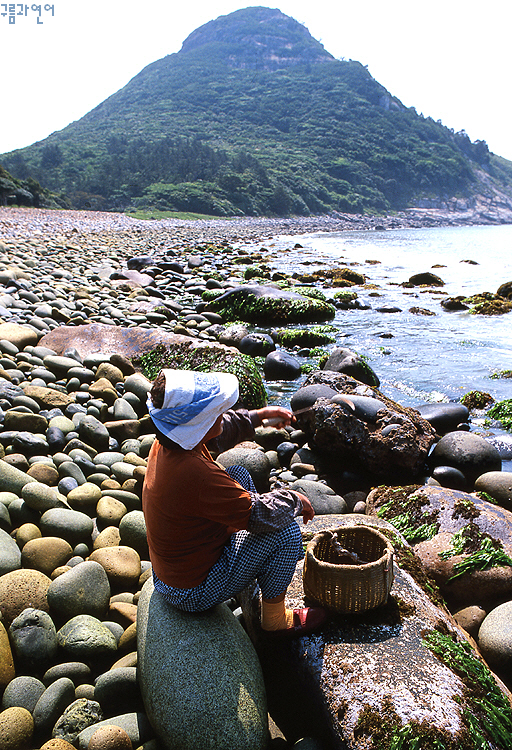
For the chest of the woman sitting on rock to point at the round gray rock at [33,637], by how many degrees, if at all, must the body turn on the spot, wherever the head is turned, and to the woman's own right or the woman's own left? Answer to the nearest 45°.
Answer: approximately 135° to the woman's own left

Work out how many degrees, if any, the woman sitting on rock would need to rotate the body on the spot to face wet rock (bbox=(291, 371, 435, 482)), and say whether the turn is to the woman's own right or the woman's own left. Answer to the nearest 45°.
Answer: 0° — they already face it

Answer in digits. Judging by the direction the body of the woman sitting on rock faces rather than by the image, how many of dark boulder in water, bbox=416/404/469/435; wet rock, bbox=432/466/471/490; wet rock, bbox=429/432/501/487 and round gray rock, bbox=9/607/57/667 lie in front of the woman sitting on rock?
3

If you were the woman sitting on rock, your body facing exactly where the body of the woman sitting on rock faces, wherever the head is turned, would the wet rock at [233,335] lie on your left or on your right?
on your left

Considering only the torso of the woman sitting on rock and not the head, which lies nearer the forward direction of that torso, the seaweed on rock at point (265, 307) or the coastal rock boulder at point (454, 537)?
the coastal rock boulder

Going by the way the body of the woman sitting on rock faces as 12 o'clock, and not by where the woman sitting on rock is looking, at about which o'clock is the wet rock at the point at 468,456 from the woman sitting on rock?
The wet rock is roughly at 12 o'clock from the woman sitting on rock.

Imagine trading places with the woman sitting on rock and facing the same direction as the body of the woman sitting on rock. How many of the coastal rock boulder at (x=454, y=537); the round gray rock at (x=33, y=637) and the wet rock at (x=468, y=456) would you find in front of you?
2

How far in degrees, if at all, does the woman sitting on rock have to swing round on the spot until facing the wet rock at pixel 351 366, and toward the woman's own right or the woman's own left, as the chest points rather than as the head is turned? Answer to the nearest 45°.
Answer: approximately 45° to the woman's own left

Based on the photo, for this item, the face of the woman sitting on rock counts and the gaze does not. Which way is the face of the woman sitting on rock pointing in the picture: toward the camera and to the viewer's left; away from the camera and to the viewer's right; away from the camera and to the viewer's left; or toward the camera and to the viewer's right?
away from the camera and to the viewer's right

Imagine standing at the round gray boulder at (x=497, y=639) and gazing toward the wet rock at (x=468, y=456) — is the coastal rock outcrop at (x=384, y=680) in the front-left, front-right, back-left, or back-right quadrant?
back-left

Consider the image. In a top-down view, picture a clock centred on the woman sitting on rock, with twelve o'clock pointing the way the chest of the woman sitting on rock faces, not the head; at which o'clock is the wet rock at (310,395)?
The wet rock is roughly at 11 o'clock from the woman sitting on rock.

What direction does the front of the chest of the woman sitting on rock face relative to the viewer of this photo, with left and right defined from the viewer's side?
facing away from the viewer and to the right of the viewer

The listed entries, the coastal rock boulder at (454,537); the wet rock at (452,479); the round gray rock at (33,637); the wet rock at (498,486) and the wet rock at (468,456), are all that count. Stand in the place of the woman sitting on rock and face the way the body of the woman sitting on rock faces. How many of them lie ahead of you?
4

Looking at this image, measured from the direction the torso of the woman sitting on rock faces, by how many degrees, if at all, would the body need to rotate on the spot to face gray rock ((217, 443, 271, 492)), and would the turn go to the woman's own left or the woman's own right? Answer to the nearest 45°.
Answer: approximately 45° to the woman's own left
